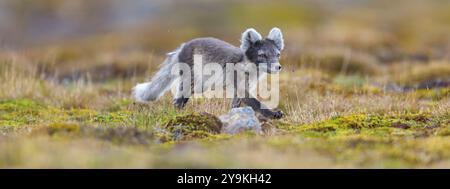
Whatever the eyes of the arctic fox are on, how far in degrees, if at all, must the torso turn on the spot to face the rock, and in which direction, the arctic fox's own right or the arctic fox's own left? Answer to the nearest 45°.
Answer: approximately 90° to the arctic fox's own right

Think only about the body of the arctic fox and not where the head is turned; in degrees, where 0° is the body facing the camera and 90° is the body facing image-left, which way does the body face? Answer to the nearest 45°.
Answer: approximately 270°
